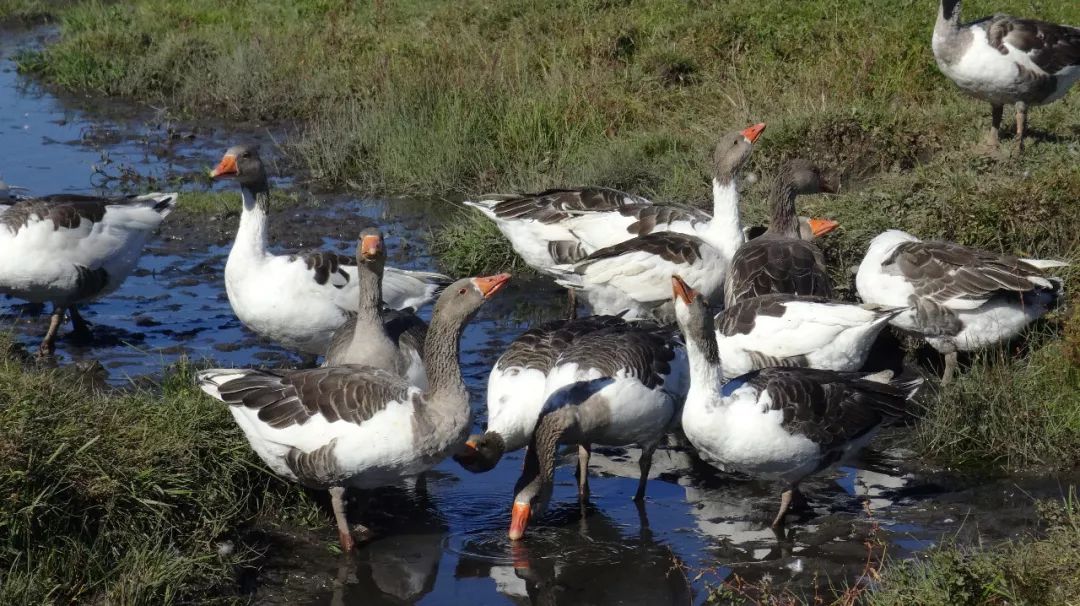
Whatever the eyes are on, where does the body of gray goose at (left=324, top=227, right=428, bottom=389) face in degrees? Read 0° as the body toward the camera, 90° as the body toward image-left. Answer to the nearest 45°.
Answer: approximately 0°

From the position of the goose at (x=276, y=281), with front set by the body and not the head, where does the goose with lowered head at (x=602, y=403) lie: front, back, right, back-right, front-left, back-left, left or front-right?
back-left

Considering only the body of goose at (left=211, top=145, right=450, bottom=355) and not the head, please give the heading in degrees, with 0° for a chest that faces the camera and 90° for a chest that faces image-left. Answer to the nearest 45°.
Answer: approximately 90°

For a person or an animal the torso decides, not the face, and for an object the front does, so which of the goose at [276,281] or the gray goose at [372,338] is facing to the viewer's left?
the goose

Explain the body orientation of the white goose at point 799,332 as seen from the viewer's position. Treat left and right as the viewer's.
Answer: facing to the left of the viewer

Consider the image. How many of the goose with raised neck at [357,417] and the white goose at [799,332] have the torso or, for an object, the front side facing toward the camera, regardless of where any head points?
0

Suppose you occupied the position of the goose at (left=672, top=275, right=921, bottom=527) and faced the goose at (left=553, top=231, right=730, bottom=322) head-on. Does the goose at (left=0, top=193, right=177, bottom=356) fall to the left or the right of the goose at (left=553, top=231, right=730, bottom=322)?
left

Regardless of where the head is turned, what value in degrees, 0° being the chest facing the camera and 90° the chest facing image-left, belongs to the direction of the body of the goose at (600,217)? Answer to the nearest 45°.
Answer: approximately 270°

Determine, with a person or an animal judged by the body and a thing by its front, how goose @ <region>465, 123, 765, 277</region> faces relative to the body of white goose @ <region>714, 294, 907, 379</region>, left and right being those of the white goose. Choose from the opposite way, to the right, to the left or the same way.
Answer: the opposite way

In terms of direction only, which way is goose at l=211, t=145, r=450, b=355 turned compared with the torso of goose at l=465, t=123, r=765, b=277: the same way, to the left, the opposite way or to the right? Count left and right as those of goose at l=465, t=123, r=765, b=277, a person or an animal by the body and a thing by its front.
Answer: the opposite way

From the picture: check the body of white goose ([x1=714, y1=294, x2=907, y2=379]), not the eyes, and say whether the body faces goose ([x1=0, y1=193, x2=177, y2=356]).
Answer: yes

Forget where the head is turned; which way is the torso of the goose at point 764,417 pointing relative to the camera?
to the viewer's left

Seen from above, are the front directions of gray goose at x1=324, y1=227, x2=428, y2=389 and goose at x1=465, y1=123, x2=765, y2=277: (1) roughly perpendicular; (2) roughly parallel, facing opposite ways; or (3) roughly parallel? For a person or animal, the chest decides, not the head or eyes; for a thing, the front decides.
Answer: roughly perpendicular

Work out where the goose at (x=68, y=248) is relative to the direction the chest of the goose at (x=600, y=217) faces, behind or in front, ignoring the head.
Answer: behind
